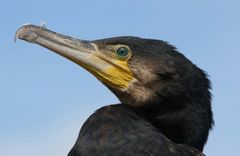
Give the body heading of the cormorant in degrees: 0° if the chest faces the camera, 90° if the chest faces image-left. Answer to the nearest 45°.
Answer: approximately 90°
